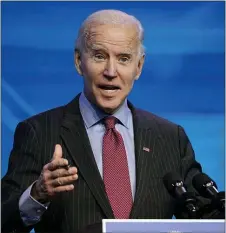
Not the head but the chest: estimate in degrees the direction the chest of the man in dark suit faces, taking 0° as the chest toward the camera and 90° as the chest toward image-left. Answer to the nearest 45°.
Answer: approximately 0°

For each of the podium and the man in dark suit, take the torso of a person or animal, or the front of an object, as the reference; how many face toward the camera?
2

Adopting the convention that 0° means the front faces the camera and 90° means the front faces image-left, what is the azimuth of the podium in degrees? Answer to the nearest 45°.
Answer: approximately 0°

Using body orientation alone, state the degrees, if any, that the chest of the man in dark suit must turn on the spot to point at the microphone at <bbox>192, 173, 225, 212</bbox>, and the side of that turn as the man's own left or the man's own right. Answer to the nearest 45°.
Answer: approximately 45° to the man's own left
